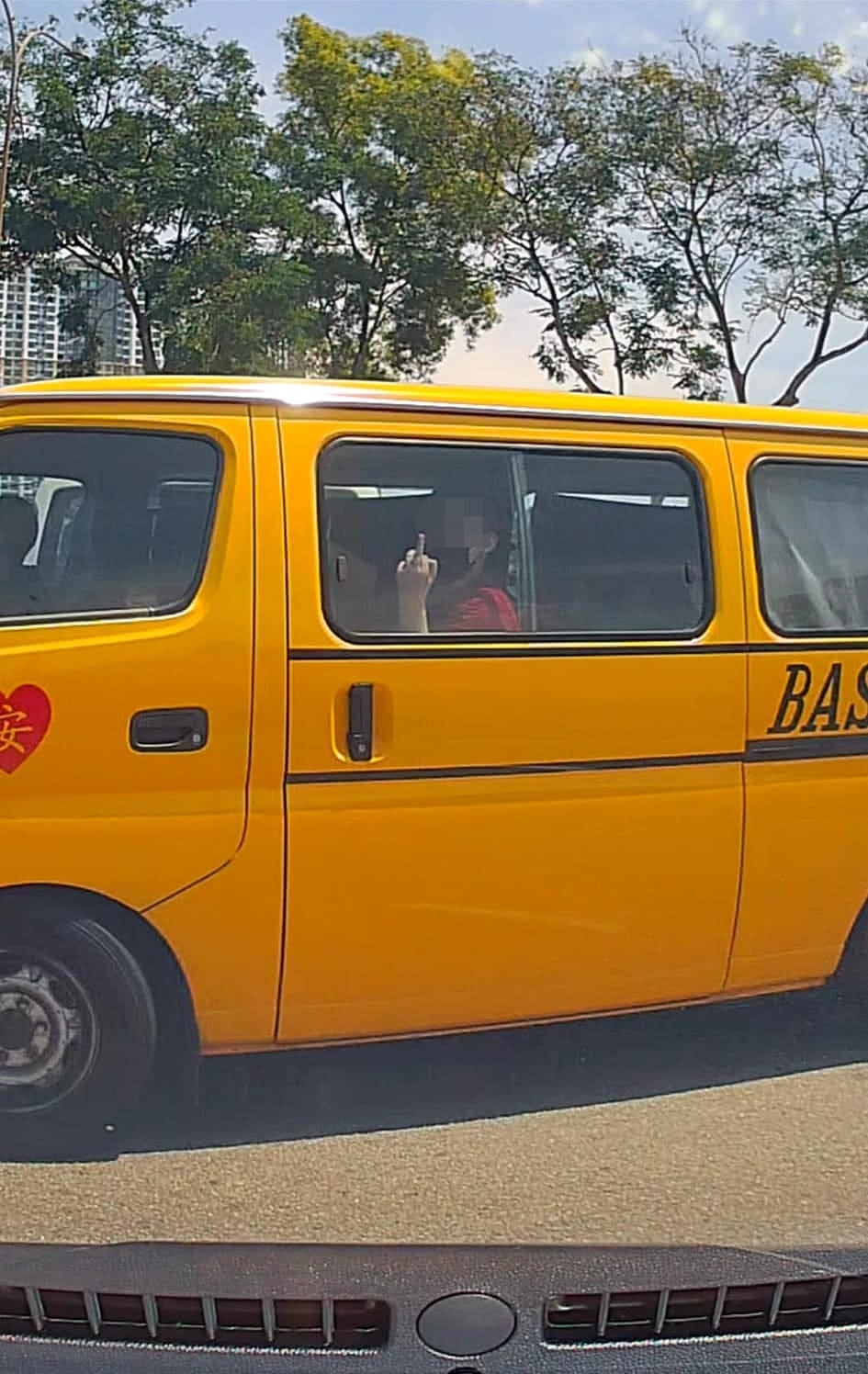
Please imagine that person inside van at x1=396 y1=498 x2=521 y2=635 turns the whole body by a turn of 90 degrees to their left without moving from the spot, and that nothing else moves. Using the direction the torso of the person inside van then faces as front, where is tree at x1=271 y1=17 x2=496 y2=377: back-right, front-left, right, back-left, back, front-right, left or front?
back-left

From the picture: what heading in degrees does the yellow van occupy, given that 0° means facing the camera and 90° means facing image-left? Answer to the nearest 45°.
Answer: approximately 90°

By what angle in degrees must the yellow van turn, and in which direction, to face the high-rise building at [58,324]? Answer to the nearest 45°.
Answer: approximately 90° to its right

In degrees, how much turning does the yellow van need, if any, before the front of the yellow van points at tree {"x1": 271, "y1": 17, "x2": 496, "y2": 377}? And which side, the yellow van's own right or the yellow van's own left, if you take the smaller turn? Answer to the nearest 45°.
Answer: approximately 90° to the yellow van's own right

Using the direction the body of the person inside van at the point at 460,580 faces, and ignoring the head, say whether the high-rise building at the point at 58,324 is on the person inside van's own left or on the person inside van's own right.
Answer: on the person inside van's own right

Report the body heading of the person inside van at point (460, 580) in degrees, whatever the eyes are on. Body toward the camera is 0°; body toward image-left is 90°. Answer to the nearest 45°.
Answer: approximately 45°

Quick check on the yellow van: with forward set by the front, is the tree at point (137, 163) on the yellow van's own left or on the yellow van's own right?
on the yellow van's own right

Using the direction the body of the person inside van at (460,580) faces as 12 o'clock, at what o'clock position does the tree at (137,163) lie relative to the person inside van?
The tree is roughly at 4 o'clock from the person inside van.
